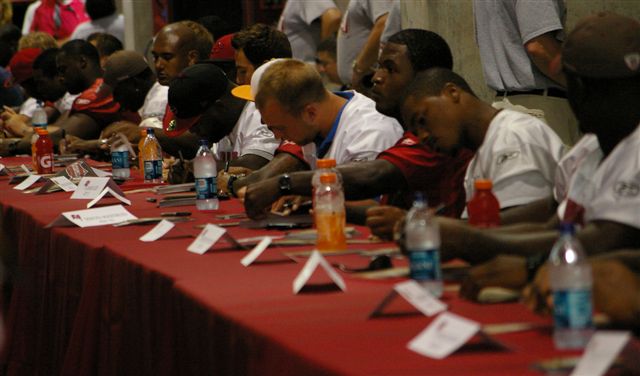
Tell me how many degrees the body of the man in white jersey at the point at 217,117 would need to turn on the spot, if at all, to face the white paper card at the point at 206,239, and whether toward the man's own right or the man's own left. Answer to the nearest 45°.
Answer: approximately 45° to the man's own left

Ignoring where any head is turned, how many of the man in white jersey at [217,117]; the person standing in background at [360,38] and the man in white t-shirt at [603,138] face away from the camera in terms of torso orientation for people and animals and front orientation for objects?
0

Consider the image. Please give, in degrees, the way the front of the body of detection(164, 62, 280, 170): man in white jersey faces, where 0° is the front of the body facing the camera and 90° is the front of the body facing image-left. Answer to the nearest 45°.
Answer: approximately 45°

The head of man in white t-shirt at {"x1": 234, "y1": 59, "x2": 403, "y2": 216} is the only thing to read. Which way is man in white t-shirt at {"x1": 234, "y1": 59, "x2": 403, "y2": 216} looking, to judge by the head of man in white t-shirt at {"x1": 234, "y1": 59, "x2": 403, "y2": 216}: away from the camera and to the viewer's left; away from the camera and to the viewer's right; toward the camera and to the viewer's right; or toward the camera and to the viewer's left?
toward the camera and to the viewer's left

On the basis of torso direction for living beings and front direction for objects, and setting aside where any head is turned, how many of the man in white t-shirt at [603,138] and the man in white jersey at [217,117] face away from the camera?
0

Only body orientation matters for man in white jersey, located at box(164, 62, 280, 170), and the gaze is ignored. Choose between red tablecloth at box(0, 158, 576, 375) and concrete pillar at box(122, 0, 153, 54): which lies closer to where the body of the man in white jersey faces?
the red tablecloth

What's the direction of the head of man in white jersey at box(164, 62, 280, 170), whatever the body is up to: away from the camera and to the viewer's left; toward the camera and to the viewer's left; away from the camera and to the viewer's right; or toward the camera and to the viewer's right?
toward the camera and to the viewer's left

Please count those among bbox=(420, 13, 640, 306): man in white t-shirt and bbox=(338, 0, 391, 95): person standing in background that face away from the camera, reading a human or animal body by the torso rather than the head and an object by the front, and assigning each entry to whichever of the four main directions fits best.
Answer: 0

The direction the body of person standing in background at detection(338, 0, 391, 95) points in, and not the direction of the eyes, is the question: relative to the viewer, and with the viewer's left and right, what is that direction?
facing the viewer and to the left of the viewer

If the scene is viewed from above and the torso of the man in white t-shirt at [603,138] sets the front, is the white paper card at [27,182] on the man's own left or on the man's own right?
on the man's own right

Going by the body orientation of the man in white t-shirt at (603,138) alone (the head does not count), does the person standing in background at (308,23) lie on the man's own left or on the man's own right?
on the man's own right

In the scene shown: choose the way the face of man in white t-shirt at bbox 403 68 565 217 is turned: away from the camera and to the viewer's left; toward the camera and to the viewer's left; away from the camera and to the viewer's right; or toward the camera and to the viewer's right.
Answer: toward the camera and to the viewer's left

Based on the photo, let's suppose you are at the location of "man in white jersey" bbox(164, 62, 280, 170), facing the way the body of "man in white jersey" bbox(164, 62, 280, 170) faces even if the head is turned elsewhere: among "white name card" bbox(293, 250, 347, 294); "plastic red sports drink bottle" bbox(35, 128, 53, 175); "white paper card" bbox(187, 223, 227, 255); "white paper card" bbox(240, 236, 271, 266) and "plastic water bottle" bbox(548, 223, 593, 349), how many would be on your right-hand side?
1

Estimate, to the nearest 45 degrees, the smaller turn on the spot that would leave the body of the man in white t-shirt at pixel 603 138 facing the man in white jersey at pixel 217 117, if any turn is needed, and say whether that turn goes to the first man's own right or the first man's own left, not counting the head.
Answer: approximately 90° to the first man's own right
